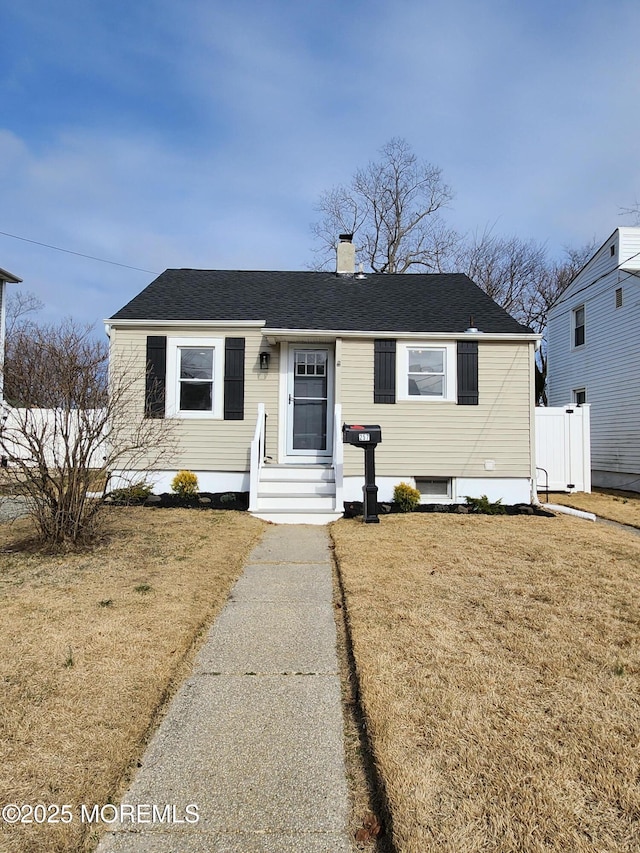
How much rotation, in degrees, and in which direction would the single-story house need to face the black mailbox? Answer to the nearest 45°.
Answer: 0° — it already faces it

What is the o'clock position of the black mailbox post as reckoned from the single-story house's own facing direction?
The black mailbox post is roughly at 12 o'clock from the single-story house.

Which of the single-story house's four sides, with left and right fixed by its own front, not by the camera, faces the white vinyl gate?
left

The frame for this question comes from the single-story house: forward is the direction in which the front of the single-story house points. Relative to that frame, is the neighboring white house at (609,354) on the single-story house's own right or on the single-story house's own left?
on the single-story house's own left

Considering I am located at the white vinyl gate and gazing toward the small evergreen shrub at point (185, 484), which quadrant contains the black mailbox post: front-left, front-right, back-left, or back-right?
front-left

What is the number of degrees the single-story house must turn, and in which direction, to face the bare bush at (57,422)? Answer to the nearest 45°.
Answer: approximately 45° to its right

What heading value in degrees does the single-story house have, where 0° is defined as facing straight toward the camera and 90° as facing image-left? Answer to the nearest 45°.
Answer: approximately 0°

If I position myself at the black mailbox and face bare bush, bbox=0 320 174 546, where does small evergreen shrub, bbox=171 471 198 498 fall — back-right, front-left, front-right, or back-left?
front-right

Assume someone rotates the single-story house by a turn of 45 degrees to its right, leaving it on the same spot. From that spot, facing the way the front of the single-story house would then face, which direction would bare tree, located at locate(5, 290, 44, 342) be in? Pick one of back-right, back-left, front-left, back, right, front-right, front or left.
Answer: right

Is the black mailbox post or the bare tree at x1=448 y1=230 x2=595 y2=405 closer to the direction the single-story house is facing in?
the black mailbox post

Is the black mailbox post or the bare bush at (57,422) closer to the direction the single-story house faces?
the black mailbox post

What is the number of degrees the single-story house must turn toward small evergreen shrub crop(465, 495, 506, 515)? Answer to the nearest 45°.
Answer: approximately 90° to its left

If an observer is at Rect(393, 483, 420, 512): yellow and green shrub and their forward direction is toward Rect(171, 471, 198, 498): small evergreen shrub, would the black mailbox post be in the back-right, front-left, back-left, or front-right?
front-left
